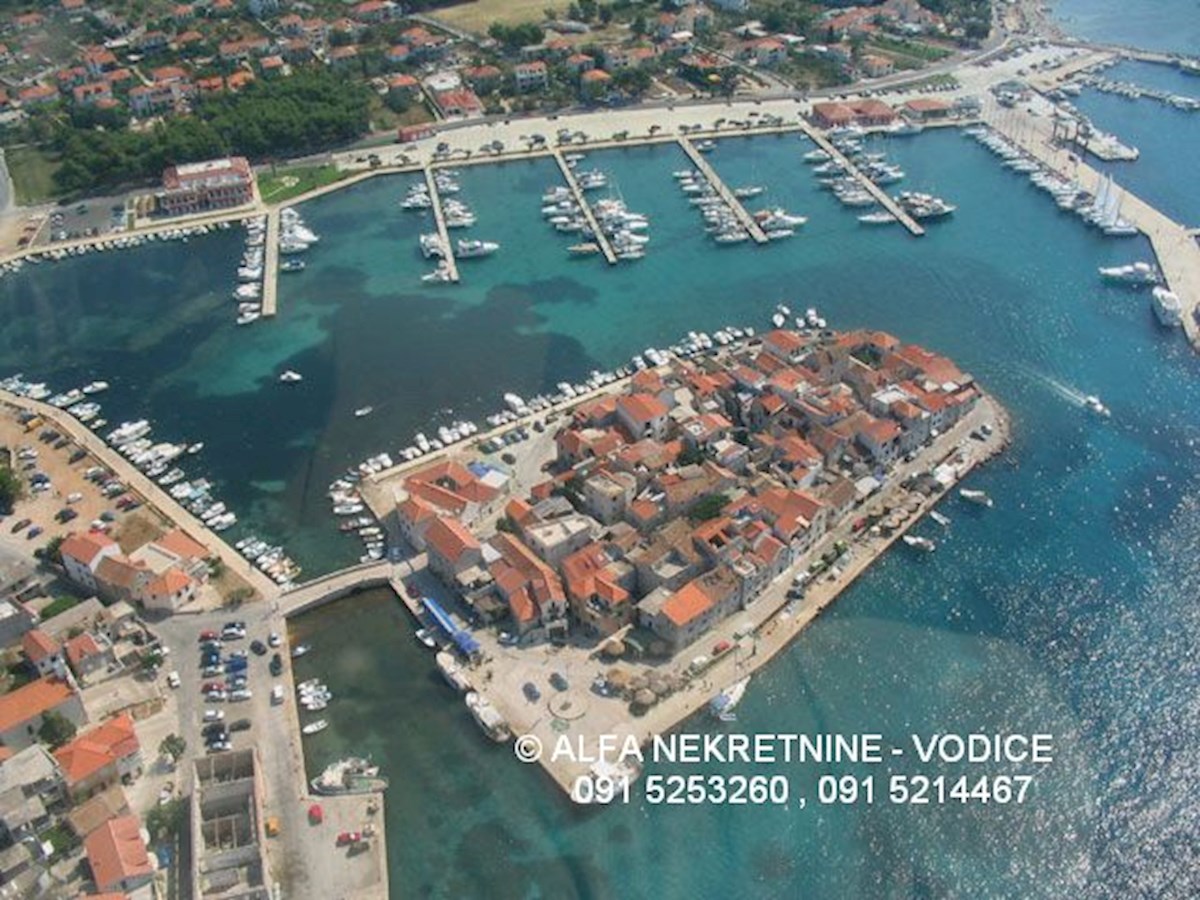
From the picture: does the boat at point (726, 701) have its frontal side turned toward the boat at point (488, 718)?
no

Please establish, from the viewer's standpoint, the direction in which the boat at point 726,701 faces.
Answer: facing away from the viewer and to the right of the viewer

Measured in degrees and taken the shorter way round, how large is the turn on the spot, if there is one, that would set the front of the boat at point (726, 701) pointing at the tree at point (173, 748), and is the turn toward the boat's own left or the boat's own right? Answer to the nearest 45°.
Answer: approximately 135° to the boat's own left

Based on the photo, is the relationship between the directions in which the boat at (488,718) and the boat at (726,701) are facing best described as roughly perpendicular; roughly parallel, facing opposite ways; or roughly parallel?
roughly perpendicular

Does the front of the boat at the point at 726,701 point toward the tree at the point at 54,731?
no

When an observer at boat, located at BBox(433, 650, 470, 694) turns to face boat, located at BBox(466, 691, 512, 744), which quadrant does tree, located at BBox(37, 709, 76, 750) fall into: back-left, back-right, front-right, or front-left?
back-right

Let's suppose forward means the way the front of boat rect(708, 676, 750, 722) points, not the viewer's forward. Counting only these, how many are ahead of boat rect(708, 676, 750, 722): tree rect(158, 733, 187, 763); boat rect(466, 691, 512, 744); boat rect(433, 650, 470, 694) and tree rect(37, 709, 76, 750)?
0

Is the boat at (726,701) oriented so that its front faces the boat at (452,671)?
no
